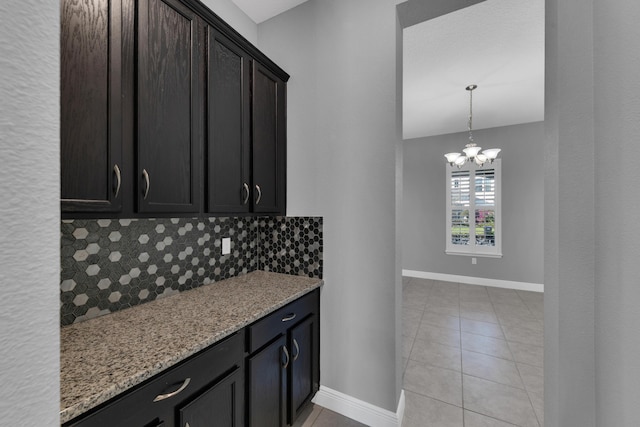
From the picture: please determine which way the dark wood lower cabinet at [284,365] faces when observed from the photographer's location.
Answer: facing the viewer and to the right of the viewer

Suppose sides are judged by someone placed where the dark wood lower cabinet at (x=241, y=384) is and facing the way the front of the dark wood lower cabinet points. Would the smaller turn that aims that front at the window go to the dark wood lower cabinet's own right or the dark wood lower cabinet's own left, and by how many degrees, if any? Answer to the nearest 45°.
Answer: approximately 90° to the dark wood lower cabinet's own left

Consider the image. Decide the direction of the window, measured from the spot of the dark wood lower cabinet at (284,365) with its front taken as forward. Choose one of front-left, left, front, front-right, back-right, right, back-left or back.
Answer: left

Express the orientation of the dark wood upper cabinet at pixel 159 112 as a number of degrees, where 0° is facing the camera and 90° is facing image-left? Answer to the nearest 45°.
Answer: approximately 315°

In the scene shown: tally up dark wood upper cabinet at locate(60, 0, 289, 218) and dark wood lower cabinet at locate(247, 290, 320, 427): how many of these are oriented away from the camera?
0

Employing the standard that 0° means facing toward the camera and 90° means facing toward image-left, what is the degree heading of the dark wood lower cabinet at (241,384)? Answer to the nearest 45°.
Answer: approximately 315°
